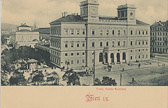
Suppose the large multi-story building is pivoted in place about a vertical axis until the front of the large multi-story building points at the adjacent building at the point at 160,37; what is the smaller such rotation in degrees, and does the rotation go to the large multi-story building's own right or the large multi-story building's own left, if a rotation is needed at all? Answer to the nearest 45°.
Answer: approximately 45° to the large multi-story building's own left

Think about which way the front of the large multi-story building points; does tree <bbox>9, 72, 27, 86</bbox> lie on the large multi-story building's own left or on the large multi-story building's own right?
on the large multi-story building's own right

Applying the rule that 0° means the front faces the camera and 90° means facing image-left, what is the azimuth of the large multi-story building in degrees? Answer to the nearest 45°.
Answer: approximately 315°
